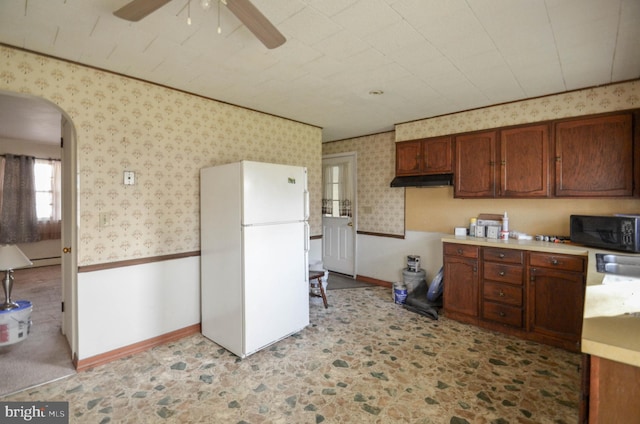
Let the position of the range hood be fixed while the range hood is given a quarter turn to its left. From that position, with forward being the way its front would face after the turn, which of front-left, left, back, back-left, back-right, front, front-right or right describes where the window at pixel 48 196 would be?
back-right

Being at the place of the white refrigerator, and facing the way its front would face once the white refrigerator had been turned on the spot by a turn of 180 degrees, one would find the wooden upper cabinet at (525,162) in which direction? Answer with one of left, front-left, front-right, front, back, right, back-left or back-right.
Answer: back-right

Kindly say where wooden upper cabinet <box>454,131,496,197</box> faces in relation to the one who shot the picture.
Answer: facing the viewer and to the left of the viewer

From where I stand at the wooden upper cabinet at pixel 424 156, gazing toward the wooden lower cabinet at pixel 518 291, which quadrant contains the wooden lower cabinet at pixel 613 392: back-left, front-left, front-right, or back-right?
front-right

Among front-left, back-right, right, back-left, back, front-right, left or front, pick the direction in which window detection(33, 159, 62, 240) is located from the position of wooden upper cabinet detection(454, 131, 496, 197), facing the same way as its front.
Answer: front-right

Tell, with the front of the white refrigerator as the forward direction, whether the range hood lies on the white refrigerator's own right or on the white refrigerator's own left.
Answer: on the white refrigerator's own left

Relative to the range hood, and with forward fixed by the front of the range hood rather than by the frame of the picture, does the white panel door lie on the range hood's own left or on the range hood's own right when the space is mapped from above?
on the range hood's own right

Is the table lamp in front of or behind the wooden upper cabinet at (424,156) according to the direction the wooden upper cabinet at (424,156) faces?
in front

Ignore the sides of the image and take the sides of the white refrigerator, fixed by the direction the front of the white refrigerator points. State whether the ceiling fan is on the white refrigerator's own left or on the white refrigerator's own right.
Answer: on the white refrigerator's own right

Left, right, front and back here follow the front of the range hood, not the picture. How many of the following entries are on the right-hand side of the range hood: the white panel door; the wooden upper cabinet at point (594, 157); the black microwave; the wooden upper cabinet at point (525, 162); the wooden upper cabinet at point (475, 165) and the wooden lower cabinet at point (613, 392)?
1

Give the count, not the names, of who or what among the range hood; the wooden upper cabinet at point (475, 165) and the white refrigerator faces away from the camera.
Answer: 0

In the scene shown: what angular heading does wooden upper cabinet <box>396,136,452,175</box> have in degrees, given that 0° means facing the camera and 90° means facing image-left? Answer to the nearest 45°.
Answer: approximately 45°

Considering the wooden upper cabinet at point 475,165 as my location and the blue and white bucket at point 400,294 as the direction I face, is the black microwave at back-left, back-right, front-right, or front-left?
back-left

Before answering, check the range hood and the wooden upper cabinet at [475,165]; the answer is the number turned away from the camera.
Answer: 0

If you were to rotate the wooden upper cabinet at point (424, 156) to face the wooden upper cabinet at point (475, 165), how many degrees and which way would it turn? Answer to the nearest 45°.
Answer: approximately 90° to its left

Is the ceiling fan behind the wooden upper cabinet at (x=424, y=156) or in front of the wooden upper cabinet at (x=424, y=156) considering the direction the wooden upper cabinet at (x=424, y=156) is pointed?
in front

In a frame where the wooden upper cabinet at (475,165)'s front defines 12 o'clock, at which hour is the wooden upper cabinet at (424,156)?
the wooden upper cabinet at (424,156) is roughly at 2 o'clock from the wooden upper cabinet at (475,165).

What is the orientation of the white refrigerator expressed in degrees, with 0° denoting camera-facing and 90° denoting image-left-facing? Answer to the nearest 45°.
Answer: approximately 315°

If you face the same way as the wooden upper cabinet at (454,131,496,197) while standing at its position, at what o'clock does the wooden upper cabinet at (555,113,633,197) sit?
the wooden upper cabinet at (555,113,633,197) is roughly at 8 o'clock from the wooden upper cabinet at (454,131,496,197).
